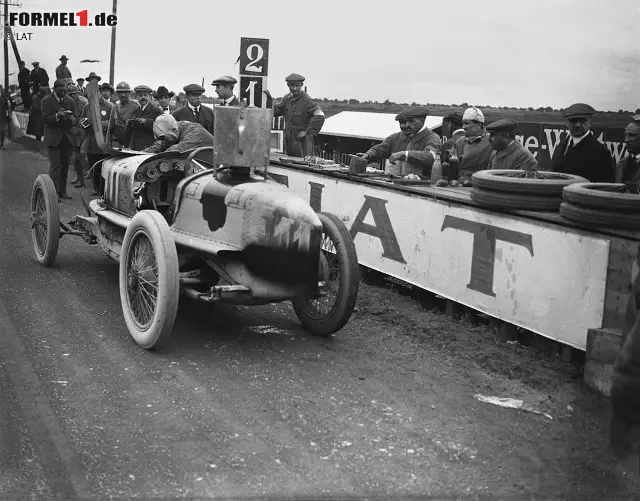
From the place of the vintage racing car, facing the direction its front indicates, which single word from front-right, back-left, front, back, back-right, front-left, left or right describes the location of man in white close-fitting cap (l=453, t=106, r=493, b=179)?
right

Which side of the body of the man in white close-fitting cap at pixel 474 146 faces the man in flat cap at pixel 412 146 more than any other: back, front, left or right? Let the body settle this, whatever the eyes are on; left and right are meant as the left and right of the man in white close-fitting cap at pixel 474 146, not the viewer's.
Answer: right

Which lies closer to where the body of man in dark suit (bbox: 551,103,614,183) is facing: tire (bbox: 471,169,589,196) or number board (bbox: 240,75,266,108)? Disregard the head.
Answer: the tire

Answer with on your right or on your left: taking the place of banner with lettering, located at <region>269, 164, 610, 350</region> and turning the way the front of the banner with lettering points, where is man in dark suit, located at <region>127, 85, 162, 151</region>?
on your right

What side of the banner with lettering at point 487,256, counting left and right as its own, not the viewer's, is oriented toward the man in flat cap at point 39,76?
right

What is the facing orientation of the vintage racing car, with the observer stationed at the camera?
facing away from the viewer and to the left of the viewer

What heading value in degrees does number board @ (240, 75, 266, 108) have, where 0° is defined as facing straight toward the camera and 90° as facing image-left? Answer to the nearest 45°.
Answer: approximately 0°

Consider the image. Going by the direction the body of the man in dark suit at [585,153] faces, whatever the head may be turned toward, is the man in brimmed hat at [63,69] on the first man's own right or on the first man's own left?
on the first man's own right

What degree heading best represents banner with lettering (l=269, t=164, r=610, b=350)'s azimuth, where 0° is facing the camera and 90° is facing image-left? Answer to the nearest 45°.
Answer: approximately 45°

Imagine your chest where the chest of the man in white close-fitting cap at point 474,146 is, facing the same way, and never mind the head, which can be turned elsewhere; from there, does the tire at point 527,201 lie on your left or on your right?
on your left

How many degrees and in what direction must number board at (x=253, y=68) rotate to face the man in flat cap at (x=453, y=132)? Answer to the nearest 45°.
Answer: approximately 45° to its left
